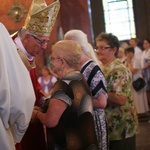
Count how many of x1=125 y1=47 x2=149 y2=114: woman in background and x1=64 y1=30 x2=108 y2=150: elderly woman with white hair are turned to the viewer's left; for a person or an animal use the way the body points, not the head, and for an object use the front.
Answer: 2

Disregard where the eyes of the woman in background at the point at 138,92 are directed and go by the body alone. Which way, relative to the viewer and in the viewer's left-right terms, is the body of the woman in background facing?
facing to the left of the viewer

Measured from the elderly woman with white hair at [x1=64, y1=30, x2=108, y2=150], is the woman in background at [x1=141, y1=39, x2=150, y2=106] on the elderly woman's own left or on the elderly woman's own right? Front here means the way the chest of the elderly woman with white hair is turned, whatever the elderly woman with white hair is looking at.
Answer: on the elderly woman's own right

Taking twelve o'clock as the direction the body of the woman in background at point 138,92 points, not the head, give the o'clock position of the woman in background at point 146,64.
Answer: the woman in background at point 146,64 is roughly at 4 o'clock from the woman in background at point 138,92.

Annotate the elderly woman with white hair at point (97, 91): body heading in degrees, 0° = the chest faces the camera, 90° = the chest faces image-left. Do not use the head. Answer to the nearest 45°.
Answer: approximately 90°

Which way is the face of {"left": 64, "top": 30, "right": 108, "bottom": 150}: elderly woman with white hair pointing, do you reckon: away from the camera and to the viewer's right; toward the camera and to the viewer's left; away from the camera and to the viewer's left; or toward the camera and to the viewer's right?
away from the camera and to the viewer's left
